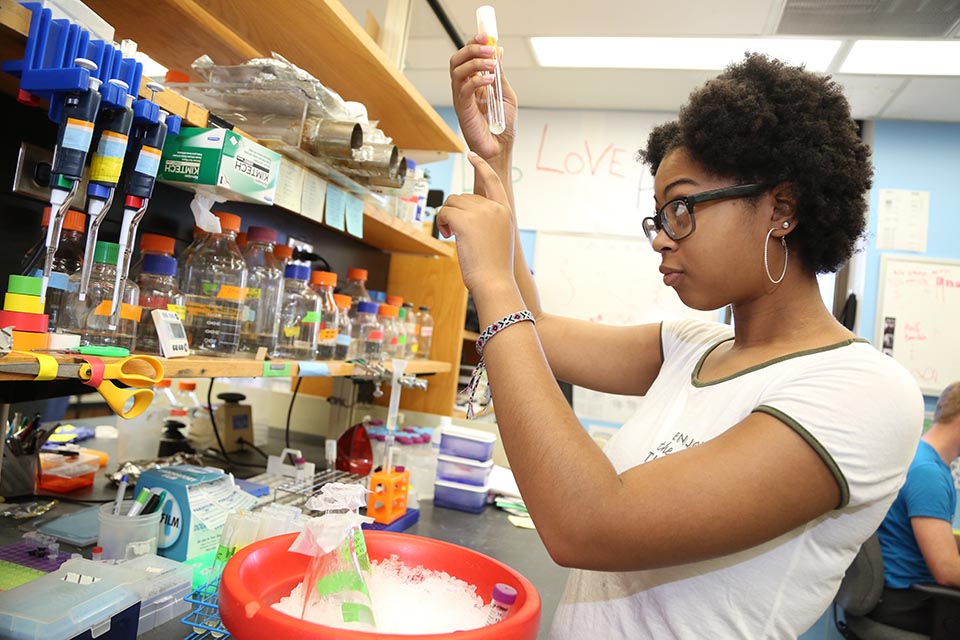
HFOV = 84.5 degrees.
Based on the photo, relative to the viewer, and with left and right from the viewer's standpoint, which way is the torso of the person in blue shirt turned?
facing to the right of the viewer

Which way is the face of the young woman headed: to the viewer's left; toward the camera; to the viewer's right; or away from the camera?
to the viewer's left

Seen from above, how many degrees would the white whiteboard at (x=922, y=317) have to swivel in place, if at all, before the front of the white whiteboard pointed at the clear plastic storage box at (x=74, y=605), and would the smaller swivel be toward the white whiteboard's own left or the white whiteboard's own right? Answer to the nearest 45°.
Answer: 0° — it already faces it

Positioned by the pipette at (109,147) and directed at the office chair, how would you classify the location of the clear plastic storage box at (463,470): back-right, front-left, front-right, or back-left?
front-left

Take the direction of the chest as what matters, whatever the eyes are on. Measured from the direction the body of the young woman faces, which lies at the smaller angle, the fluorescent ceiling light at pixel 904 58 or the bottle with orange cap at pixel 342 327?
the bottle with orange cap

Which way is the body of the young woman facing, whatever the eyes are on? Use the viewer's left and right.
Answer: facing the viewer and to the left of the viewer

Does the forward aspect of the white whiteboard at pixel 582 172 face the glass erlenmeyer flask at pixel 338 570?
yes

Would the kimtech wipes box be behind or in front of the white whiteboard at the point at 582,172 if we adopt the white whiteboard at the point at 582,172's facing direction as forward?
in front

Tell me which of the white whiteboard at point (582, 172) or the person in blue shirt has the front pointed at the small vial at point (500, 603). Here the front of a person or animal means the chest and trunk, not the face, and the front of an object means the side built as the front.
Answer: the white whiteboard

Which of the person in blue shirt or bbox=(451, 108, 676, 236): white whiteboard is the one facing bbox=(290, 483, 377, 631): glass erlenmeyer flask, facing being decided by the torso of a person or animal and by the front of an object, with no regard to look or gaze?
the white whiteboard

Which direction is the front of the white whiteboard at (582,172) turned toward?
toward the camera
